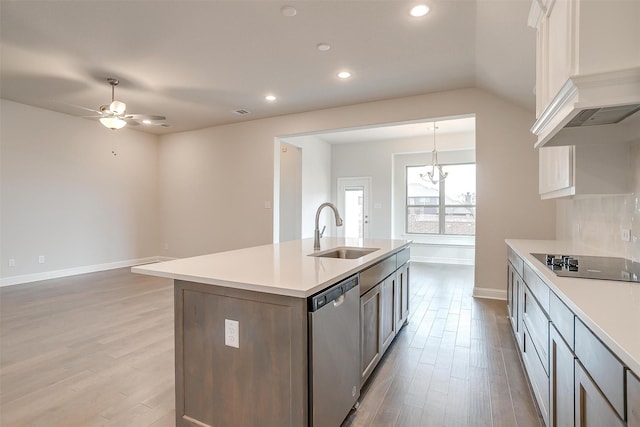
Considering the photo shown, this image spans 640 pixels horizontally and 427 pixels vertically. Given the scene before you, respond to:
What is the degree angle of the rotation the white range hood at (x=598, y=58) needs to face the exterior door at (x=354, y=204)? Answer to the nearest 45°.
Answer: approximately 45° to its right

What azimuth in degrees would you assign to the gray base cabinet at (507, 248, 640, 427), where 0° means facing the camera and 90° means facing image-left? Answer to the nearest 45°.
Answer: approximately 90°

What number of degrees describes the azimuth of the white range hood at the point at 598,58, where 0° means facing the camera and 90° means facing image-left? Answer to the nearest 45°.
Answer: approximately 90°

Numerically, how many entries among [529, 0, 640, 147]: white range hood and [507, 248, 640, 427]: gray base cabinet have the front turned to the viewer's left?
2

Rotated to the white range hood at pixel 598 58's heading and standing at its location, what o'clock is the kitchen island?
The kitchen island is roughly at 11 o'clock from the white range hood.
